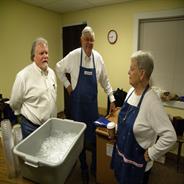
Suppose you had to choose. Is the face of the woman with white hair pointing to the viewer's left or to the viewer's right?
to the viewer's left

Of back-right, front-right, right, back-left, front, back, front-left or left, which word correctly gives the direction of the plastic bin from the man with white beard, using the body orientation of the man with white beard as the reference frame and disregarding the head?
front-right

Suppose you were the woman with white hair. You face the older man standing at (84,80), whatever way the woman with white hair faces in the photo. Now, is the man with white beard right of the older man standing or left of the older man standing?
left

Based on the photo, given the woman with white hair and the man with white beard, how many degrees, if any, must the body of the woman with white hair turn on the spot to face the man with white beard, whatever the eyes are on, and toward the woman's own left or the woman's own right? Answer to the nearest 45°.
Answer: approximately 45° to the woman's own right

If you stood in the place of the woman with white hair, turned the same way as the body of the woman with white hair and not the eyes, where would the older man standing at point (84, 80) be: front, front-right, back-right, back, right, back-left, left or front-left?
right

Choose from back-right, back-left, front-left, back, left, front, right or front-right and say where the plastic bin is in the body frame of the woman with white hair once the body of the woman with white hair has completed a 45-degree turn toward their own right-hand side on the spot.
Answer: front-left

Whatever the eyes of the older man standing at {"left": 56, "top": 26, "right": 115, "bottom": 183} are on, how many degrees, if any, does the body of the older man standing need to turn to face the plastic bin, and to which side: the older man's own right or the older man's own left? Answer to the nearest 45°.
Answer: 0° — they already face it

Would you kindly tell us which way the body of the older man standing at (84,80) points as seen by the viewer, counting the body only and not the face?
toward the camera

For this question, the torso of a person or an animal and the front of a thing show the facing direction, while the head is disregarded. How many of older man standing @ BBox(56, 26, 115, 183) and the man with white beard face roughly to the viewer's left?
0

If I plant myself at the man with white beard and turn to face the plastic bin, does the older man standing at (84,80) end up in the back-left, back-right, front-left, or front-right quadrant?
back-left

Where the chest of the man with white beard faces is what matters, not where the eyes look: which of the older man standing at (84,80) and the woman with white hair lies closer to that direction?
the woman with white hair

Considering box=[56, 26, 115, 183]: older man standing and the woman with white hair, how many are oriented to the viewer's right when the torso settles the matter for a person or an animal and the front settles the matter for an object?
0
